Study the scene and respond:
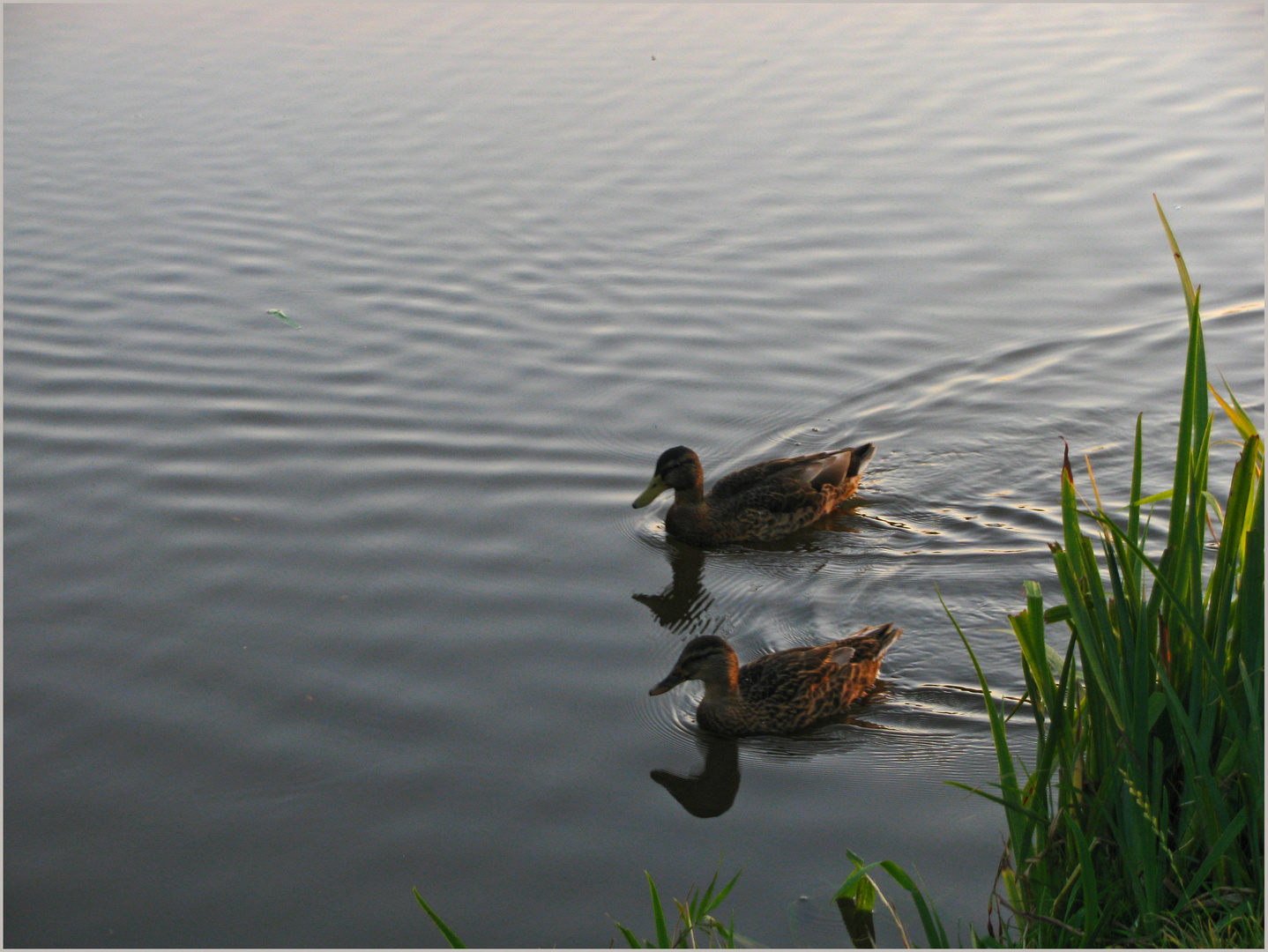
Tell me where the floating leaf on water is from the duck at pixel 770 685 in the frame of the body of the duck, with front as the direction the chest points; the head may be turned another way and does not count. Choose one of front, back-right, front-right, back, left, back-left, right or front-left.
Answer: front-right

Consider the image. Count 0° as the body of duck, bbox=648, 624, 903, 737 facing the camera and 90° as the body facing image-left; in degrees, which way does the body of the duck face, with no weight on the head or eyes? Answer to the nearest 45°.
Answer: approximately 90°

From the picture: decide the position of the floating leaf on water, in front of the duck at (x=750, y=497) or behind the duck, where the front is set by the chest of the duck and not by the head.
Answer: in front

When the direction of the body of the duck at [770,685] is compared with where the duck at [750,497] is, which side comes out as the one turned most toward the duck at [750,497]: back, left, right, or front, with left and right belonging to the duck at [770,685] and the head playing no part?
right

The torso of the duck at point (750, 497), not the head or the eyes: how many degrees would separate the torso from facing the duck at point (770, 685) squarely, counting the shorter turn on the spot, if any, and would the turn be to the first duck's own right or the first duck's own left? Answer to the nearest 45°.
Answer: approximately 90° to the first duck's own left

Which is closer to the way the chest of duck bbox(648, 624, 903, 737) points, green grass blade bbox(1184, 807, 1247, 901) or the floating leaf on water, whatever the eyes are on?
the floating leaf on water

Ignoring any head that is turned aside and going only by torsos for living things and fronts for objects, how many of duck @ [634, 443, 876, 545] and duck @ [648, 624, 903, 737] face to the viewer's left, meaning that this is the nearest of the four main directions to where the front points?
2

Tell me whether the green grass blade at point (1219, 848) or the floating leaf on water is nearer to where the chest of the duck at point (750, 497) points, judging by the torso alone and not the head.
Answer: the floating leaf on water

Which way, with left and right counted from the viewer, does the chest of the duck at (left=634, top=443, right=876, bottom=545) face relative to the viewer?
facing to the left of the viewer

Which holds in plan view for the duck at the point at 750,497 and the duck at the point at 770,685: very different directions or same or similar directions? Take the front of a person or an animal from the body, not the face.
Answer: same or similar directions

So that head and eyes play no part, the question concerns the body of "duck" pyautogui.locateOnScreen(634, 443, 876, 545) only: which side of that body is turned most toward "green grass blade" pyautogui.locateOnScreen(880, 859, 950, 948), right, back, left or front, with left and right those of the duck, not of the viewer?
left
